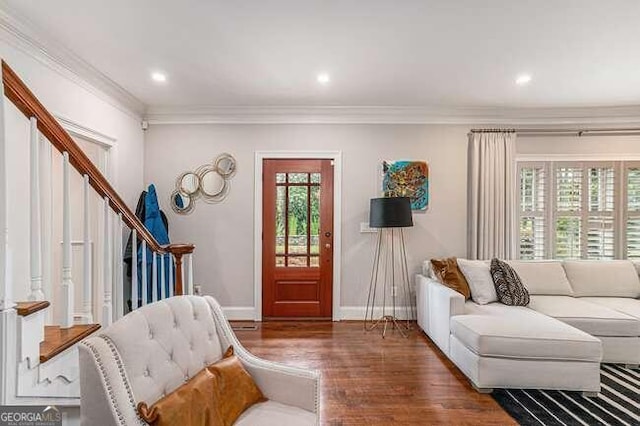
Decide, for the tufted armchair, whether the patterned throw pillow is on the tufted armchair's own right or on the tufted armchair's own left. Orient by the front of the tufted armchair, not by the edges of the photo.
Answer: on the tufted armchair's own left

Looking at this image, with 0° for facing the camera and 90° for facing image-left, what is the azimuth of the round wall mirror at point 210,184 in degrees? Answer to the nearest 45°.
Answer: approximately 0°

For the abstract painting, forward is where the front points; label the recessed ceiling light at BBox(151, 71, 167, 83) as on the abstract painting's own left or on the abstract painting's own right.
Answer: on the abstract painting's own right

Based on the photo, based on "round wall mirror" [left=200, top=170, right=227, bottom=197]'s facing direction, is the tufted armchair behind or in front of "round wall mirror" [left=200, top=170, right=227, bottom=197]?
in front

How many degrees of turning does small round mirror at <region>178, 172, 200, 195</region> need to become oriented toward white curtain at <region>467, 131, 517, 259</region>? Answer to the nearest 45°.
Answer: approximately 90° to its left

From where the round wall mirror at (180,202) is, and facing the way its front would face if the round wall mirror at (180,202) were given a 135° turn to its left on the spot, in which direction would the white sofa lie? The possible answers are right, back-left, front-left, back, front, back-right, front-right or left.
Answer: right

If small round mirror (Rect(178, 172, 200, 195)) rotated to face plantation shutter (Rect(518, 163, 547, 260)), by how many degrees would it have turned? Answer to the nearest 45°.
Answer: approximately 90° to its left

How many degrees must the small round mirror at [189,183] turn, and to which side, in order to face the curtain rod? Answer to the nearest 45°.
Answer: approximately 90° to its left

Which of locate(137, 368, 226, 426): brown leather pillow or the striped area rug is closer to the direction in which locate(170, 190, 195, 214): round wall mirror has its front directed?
the brown leather pillow

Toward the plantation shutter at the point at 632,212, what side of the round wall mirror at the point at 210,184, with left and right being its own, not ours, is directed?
left
